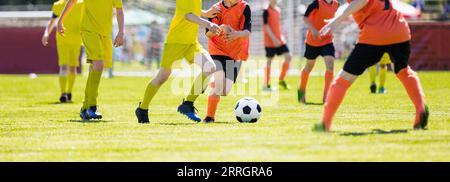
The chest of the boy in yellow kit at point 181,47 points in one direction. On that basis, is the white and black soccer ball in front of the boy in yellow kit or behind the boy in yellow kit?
in front

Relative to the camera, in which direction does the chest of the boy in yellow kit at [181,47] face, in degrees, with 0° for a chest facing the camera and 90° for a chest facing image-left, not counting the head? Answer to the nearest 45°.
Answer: approximately 270°

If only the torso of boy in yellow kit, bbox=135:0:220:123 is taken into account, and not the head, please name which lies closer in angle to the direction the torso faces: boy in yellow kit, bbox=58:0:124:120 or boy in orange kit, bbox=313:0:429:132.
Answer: the boy in orange kit

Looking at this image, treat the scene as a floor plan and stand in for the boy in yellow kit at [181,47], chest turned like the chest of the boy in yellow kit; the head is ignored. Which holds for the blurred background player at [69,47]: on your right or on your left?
on your left

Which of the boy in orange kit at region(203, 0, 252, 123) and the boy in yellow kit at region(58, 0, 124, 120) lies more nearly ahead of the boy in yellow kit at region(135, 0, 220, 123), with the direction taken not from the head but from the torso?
the boy in orange kit
